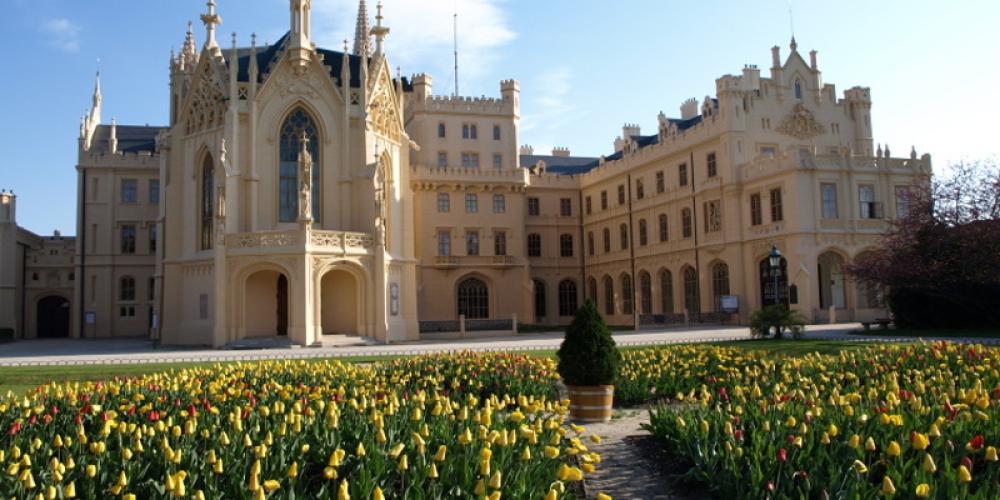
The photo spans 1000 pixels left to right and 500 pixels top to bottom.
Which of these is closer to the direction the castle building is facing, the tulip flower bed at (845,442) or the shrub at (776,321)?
the tulip flower bed

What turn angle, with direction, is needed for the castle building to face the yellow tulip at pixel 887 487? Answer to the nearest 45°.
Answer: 0° — it already faces it

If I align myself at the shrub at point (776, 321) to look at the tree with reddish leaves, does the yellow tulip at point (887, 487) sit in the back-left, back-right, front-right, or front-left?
back-right

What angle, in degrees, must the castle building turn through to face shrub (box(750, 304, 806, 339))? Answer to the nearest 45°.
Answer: approximately 45° to its left

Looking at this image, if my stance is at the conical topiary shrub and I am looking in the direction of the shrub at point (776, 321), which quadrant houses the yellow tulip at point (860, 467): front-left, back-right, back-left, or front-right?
back-right

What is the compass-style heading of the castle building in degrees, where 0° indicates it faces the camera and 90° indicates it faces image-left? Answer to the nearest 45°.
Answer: approximately 0°

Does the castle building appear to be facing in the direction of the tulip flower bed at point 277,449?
yes

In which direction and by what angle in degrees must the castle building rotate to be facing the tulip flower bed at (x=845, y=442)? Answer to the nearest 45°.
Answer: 0° — it already faces it

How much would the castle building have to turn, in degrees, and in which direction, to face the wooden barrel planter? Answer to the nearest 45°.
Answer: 0° — it already faces it

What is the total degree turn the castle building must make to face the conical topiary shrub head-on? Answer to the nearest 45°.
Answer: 0° — it already faces it
